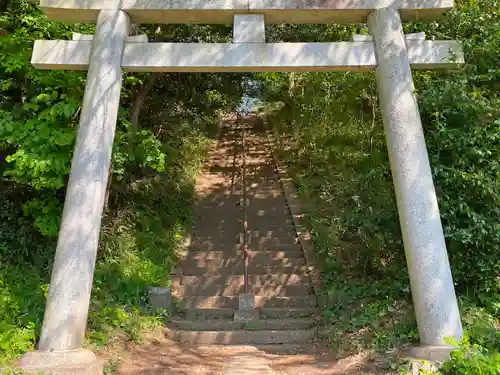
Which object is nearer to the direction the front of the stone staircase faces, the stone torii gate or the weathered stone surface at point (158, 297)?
the stone torii gate

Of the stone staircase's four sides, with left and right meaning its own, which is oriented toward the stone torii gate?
front

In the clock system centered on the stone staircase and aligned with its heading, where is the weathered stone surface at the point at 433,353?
The weathered stone surface is roughly at 11 o'clock from the stone staircase.

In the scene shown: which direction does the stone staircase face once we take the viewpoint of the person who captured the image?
facing the viewer
